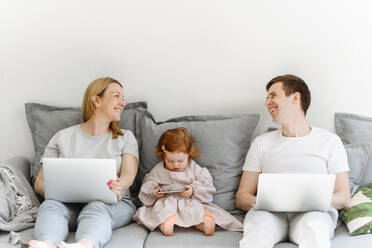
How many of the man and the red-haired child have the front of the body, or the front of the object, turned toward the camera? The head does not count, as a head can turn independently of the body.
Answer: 2

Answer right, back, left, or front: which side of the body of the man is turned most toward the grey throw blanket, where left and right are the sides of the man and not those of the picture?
right

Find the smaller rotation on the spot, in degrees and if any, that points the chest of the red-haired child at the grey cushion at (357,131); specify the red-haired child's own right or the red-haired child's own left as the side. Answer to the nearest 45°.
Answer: approximately 90° to the red-haired child's own left

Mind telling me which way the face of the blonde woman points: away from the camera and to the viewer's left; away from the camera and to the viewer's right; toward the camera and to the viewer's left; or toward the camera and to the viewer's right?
toward the camera and to the viewer's right

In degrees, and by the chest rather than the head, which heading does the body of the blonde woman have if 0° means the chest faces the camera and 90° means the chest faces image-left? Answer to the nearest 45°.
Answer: approximately 0°
